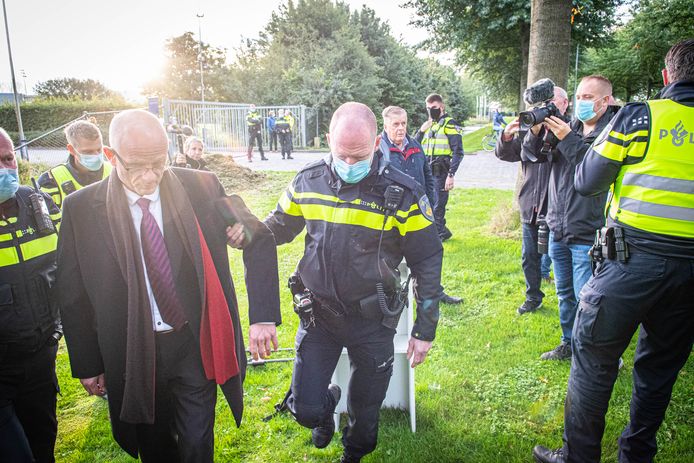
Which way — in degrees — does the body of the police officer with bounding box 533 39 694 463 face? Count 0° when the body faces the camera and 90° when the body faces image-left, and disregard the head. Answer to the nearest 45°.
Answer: approximately 135°

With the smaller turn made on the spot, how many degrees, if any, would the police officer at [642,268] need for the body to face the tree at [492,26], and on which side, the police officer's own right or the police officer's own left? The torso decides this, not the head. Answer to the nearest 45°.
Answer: approximately 45° to the police officer's own right

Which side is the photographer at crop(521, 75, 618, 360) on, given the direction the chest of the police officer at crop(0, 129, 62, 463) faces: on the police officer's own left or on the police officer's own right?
on the police officer's own left

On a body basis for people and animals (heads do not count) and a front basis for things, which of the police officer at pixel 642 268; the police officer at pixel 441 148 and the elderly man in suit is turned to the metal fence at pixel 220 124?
the police officer at pixel 642 268

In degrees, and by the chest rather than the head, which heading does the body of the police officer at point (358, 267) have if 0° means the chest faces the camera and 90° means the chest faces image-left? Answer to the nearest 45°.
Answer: approximately 0°

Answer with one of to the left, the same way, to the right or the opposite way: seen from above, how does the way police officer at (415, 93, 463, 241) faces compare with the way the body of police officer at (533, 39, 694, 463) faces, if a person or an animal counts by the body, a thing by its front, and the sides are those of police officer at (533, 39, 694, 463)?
to the left

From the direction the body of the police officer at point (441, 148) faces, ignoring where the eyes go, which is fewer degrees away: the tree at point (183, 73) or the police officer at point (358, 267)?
the police officer

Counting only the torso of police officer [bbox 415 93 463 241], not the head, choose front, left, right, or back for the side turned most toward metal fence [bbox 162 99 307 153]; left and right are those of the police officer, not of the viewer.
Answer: right
